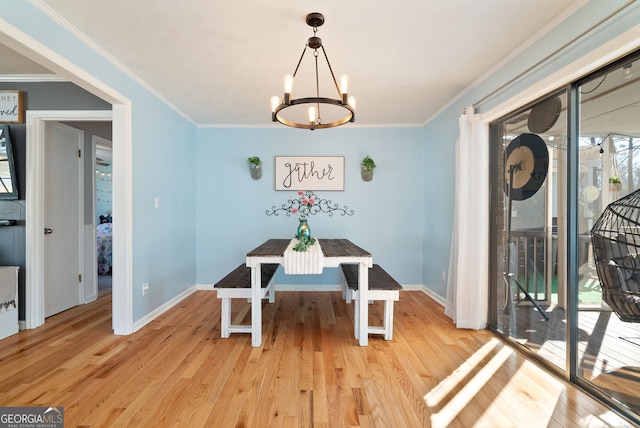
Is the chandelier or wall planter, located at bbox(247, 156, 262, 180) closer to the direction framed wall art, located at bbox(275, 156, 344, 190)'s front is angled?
the chandelier

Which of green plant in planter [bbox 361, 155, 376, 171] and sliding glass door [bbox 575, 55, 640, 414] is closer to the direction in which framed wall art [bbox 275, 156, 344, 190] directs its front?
the sliding glass door

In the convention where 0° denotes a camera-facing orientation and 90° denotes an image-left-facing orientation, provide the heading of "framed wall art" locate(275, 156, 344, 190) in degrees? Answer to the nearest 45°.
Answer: approximately 0°

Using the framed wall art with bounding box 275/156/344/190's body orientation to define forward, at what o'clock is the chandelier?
The chandelier is roughly at 12 o'clock from the framed wall art.

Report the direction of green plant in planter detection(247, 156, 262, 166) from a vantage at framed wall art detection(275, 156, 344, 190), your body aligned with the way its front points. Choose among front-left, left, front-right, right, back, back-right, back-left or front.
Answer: right

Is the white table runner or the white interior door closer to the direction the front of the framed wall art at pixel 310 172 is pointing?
the white table runner

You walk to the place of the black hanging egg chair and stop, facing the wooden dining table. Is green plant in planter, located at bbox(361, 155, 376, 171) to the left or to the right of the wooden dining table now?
right

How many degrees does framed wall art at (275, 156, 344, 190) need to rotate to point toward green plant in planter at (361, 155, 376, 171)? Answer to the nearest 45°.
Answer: approximately 90° to its left

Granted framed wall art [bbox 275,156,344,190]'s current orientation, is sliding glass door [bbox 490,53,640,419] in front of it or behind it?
in front

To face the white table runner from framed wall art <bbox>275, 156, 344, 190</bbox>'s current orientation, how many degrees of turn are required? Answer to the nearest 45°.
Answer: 0° — it already faces it

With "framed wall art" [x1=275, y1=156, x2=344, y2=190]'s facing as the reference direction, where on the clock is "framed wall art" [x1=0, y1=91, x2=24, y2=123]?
"framed wall art" [x1=0, y1=91, x2=24, y2=123] is roughly at 2 o'clock from "framed wall art" [x1=275, y1=156, x2=344, y2=190].

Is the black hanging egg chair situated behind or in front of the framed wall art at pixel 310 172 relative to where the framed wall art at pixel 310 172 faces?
in front
